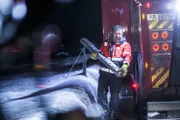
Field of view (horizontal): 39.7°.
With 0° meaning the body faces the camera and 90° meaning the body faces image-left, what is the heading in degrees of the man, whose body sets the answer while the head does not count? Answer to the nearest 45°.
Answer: approximately 0°
